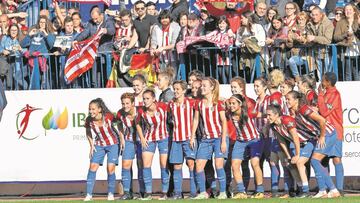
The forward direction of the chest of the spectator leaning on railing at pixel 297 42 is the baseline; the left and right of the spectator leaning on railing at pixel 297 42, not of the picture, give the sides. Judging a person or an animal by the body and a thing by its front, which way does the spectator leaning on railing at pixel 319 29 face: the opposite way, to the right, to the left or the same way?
the same way

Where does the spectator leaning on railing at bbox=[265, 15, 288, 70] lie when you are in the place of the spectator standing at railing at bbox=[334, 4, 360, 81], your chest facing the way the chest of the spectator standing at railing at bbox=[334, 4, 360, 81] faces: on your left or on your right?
on your right

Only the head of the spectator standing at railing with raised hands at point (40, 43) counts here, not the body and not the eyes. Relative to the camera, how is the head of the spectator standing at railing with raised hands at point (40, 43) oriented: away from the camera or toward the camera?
toward the camera

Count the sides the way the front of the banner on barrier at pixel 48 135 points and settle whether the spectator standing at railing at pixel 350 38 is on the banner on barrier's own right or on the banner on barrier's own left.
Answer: on the banner on barrier's own left

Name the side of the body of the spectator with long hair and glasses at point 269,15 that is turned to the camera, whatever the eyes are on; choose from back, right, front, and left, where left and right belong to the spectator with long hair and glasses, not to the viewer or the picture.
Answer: front

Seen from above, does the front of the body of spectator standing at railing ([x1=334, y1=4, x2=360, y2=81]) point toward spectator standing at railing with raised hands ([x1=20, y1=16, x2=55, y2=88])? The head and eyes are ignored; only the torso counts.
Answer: no

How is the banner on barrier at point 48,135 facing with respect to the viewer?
toward the camera

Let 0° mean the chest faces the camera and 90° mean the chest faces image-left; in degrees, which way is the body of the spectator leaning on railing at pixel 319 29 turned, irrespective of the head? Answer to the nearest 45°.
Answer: approximately 45°

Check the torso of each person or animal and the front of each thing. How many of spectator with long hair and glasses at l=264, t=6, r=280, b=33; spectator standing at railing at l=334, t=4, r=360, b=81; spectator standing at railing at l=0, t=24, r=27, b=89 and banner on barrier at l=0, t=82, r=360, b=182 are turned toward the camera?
4

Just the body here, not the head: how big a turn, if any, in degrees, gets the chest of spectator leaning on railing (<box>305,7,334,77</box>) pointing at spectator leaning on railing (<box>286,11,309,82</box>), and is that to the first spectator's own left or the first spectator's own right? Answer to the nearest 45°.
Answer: approximately 45° to the first spectator's own right

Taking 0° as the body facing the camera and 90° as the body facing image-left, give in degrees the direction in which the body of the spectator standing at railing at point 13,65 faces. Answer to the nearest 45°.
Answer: approximately 0°

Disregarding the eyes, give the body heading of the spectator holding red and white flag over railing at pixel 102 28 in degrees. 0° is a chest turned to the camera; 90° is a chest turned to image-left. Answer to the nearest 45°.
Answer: approximately 45°

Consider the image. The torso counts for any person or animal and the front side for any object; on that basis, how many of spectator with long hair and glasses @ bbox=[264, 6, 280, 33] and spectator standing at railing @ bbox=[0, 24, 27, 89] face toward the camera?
2

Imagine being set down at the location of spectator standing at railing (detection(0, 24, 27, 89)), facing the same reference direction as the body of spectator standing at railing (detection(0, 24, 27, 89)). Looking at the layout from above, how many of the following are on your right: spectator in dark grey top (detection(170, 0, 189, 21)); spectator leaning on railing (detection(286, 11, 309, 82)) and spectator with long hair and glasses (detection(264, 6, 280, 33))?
0
